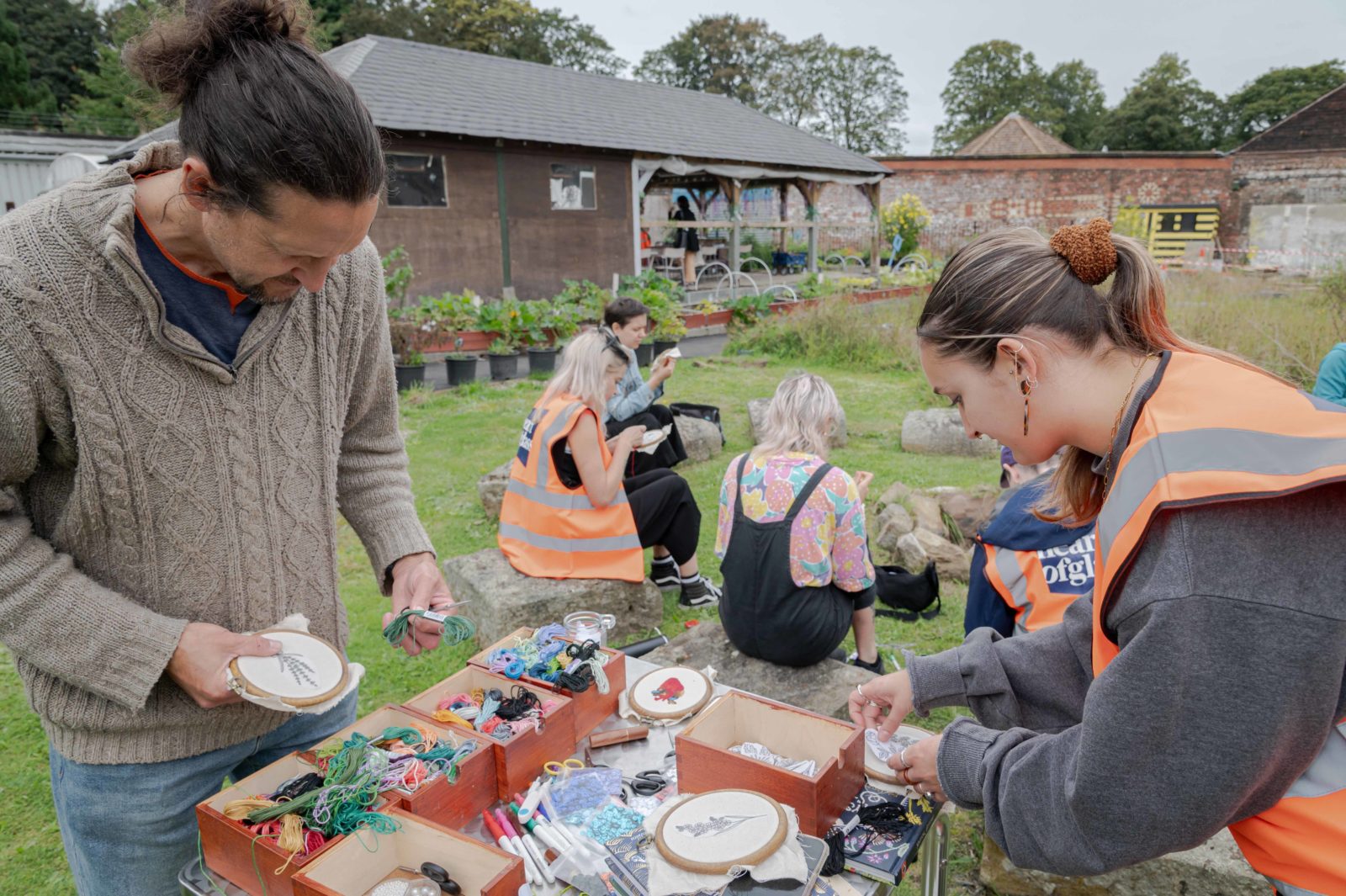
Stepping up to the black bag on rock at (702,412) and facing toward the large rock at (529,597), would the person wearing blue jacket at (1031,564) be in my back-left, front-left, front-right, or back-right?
front-left

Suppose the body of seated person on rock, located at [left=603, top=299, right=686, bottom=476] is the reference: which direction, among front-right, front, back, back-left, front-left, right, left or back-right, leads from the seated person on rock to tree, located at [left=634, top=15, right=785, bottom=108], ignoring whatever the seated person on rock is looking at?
left

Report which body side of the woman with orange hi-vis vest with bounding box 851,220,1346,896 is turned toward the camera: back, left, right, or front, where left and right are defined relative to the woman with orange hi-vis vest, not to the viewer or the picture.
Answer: left

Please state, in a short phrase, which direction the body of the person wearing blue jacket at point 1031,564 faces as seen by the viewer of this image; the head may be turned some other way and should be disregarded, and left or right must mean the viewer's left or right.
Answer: facing away from the viewer and to the left of the viewer

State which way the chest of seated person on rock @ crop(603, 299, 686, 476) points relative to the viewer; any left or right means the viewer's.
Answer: facing to the right of the viewer

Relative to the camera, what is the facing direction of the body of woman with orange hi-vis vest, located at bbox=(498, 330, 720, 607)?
to the viewer's right

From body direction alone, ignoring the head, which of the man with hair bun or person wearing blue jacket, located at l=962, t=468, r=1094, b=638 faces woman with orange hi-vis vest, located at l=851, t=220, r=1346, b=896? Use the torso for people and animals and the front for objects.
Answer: the man with hair bun

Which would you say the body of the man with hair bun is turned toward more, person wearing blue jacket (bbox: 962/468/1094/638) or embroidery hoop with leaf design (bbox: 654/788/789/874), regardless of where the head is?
the embroidery hoop with leaf design

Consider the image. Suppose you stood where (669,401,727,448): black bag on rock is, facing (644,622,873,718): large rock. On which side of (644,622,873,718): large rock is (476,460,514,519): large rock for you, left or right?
right

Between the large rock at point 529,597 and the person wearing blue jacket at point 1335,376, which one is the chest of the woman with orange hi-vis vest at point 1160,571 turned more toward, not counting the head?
the large rock

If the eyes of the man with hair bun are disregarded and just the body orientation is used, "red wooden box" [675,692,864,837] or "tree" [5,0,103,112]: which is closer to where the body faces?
the red wooden box

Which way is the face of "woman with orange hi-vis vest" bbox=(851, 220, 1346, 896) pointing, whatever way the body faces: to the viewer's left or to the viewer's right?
to the viewer's left
